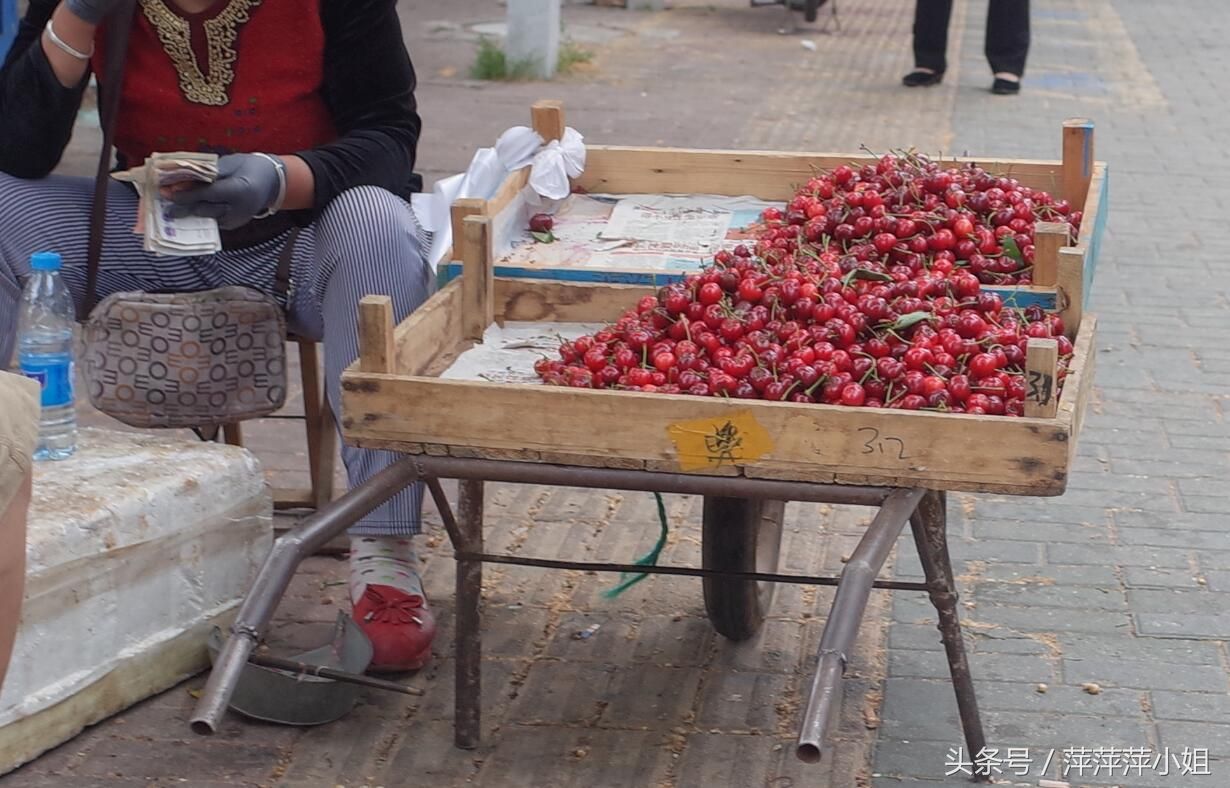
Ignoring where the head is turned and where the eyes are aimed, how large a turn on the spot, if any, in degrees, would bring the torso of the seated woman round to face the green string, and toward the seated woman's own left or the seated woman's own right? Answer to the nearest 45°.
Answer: approximately 45° to the seated woman's own left

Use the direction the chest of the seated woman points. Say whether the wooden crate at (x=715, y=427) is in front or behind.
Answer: in front

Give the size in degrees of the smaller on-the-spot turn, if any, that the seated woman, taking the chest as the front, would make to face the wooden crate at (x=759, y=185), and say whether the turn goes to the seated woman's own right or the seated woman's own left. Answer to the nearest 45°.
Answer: approximately 90° to the seated woman's own left

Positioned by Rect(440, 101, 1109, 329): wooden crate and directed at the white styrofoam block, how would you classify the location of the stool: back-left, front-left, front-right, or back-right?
front-right

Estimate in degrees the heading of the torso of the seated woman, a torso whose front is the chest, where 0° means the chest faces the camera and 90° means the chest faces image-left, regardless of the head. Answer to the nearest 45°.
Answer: approximately 0°

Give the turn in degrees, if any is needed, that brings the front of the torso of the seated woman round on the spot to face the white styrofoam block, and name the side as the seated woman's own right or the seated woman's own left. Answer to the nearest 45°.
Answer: approximately 45° to the seated woman's own right
